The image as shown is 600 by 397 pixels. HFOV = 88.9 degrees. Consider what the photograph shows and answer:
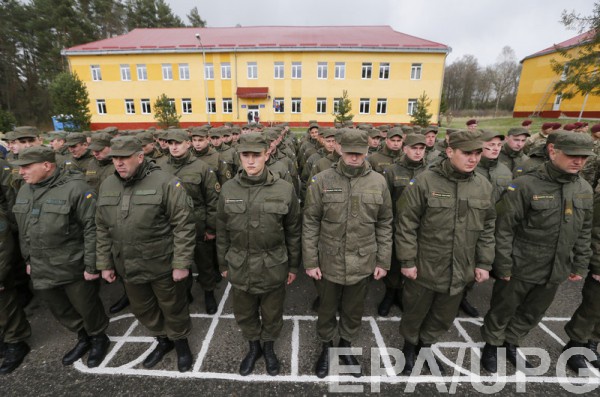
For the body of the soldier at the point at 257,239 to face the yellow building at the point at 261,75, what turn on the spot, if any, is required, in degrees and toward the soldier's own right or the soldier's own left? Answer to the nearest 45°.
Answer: approximately 180°

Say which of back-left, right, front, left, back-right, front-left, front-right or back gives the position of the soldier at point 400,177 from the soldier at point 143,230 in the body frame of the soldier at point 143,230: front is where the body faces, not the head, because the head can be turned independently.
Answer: back-left

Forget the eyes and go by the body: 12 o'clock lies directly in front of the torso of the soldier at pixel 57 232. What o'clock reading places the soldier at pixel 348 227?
the soldier at pixel 348 227 is roughly at 9 o'clock from the soldier at pixel 57 232.

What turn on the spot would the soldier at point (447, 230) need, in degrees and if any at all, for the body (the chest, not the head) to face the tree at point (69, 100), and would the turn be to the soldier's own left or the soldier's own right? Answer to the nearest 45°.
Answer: approximately 135° to the soldier's own right

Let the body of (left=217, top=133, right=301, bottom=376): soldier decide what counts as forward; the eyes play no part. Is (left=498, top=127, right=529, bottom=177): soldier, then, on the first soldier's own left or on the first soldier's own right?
on the first soldier's own left

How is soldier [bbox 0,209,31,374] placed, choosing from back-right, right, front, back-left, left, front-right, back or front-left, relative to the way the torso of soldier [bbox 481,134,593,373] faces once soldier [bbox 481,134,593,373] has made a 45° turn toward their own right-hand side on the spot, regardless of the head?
front-right

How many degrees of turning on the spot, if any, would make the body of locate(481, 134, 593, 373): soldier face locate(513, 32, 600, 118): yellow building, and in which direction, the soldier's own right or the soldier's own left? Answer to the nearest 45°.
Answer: approximately 135° to the soldier's own left

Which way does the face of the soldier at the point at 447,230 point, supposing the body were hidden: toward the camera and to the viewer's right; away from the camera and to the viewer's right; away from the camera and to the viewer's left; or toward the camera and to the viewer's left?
toward the camera and to the viewer's right

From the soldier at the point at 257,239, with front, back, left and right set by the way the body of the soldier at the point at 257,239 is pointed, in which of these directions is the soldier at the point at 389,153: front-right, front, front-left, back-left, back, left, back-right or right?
back-left

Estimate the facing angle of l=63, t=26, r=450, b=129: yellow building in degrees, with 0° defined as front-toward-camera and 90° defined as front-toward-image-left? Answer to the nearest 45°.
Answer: approximately 0°

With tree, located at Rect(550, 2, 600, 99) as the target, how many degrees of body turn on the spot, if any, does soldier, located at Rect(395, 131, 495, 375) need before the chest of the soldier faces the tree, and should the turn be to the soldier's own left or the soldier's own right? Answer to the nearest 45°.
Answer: approximately 135° to the soldier's own left

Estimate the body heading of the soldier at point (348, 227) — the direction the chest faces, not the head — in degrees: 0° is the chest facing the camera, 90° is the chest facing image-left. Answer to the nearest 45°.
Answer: approximately 0°
